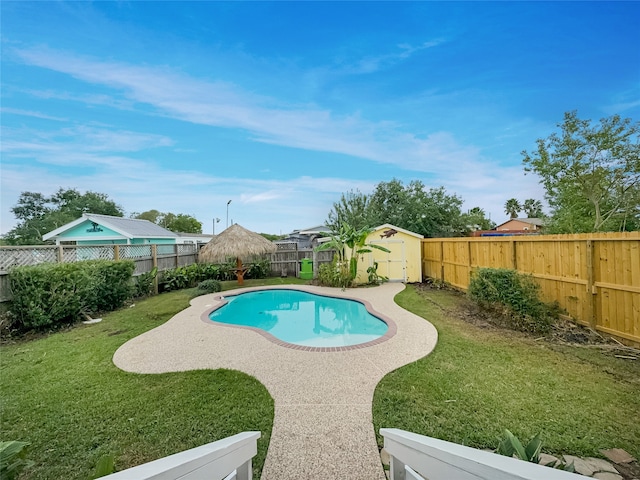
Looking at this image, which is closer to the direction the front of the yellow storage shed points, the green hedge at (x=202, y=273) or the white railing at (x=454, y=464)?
the white railing

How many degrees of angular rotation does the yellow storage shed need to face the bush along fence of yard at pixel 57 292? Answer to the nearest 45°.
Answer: approximately 45° to its right

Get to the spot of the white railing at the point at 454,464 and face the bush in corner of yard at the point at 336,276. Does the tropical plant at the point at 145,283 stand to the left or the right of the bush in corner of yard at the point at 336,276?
left

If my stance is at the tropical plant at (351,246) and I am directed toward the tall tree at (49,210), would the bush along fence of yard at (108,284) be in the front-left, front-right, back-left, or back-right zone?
front-left

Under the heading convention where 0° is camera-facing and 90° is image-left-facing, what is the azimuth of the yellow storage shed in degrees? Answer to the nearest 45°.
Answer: approximately 0°

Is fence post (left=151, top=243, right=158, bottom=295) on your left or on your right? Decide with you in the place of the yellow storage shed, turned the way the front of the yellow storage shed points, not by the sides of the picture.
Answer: on your right

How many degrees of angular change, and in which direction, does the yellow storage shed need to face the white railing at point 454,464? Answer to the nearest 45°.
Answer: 0° — it already faces it

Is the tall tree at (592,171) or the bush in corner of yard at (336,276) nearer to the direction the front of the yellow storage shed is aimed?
the bush in corner of yard

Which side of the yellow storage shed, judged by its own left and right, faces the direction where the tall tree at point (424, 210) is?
back

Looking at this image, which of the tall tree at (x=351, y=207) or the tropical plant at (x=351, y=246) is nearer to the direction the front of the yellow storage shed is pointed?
the tropical plant

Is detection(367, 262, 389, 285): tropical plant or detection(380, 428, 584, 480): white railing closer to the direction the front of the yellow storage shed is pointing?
the white railing

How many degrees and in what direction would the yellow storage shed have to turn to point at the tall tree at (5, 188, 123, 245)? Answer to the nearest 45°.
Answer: approximately 90° to its right

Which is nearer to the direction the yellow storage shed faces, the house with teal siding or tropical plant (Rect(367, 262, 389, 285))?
the tropical plant

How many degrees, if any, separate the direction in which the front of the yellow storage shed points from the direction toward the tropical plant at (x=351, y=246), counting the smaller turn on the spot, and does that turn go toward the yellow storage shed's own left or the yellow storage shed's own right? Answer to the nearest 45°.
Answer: approximately 45° to the yellow storage shed's own right

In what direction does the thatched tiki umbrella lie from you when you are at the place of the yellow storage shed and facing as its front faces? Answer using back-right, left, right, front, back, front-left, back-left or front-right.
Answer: right

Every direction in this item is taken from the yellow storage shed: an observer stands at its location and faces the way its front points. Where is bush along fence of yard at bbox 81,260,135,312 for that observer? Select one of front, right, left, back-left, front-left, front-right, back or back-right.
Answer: front-right

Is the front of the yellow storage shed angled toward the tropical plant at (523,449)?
yes

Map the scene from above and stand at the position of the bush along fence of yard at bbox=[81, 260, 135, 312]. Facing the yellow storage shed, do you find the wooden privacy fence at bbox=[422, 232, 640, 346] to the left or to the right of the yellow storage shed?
right

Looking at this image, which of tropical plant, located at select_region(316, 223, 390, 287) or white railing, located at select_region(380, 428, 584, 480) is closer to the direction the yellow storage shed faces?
the white railing
